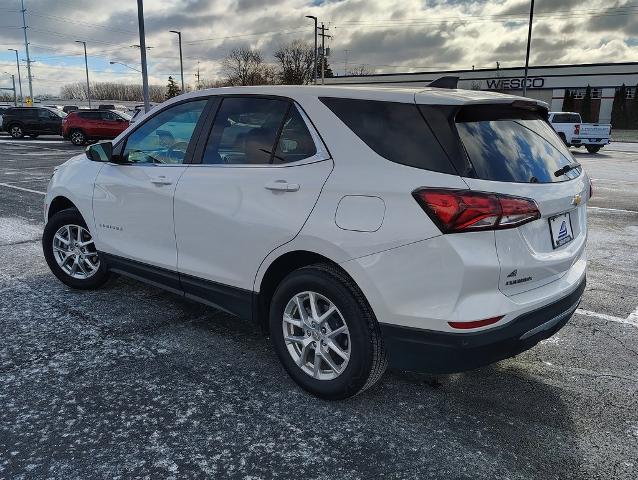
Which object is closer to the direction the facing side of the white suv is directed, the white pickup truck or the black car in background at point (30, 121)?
the black car in background

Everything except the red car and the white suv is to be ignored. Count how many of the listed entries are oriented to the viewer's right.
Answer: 1

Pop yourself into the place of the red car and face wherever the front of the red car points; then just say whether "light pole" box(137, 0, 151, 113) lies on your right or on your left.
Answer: on your right

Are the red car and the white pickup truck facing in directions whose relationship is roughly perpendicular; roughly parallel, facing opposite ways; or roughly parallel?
roughly perpendicular

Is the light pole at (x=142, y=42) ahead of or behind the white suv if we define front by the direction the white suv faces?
ahead

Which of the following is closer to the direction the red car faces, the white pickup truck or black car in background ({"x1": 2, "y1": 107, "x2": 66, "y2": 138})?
the white pickup truck

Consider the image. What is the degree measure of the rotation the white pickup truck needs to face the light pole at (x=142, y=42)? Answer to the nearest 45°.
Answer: approximately 90° to its left

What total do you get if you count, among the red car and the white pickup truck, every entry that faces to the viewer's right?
1

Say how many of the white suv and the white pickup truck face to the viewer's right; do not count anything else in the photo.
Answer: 0

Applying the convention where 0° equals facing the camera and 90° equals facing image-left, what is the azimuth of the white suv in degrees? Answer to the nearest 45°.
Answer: approximately 135°
